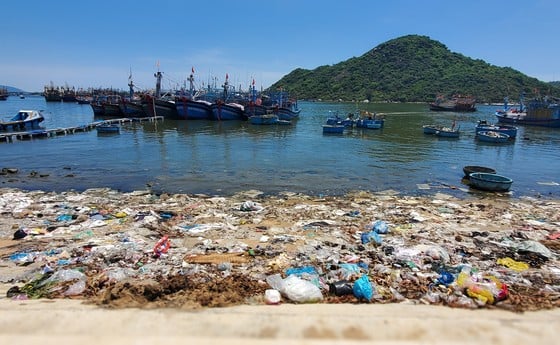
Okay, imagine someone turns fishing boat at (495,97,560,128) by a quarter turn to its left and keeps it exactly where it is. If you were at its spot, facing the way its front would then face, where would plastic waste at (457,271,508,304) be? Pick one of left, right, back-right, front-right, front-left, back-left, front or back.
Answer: front

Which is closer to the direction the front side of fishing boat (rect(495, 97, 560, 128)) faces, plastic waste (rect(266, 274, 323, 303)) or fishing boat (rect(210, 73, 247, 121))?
the fishing boat

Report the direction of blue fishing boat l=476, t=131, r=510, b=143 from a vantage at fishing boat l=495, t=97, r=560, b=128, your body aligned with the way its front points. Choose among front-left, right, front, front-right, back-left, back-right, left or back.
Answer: left

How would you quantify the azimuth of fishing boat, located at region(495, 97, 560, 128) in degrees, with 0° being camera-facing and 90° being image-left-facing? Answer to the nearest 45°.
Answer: approximately 90°

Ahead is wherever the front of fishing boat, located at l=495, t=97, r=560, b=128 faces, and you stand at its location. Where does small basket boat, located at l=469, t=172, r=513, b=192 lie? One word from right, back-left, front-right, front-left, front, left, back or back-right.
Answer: left

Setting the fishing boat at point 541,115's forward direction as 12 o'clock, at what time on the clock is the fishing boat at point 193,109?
the fishing boat at point 193,109 is roughly at 11 o'clock from the fishing boat at point 541,115.

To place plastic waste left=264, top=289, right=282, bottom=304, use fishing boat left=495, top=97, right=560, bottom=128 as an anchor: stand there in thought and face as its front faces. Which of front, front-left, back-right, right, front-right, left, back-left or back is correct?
left

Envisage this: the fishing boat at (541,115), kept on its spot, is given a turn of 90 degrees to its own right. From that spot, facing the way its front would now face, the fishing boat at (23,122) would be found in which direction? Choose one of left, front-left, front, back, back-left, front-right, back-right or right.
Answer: back-left

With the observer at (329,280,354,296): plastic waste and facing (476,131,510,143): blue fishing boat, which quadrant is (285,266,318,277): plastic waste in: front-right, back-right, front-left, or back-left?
front-left

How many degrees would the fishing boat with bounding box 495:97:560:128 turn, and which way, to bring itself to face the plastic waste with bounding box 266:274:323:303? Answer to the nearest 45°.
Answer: approximately 90° to its left

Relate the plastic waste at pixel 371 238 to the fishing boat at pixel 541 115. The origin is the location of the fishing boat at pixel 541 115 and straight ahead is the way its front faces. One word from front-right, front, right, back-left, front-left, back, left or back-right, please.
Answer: left

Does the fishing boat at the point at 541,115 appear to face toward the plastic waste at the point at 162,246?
no

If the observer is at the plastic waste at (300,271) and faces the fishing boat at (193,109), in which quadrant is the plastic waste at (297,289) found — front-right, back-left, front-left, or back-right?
back-left

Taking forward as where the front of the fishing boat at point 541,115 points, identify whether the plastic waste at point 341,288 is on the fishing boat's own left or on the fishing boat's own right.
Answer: on the fishing boat's own left

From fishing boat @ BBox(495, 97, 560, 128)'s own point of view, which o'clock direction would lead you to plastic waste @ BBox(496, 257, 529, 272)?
The plastic waste is roughly at 9 o'clock from the fishing boat.

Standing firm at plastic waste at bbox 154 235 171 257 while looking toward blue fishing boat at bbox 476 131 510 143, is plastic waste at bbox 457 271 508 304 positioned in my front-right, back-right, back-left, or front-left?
front-right

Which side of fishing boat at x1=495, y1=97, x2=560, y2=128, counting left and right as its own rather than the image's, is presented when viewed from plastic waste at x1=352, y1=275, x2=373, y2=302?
left

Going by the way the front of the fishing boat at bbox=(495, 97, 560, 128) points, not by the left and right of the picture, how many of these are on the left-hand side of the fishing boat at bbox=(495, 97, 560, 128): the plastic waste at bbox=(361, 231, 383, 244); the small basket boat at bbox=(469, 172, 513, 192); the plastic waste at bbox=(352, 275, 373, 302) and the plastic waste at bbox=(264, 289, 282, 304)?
4
